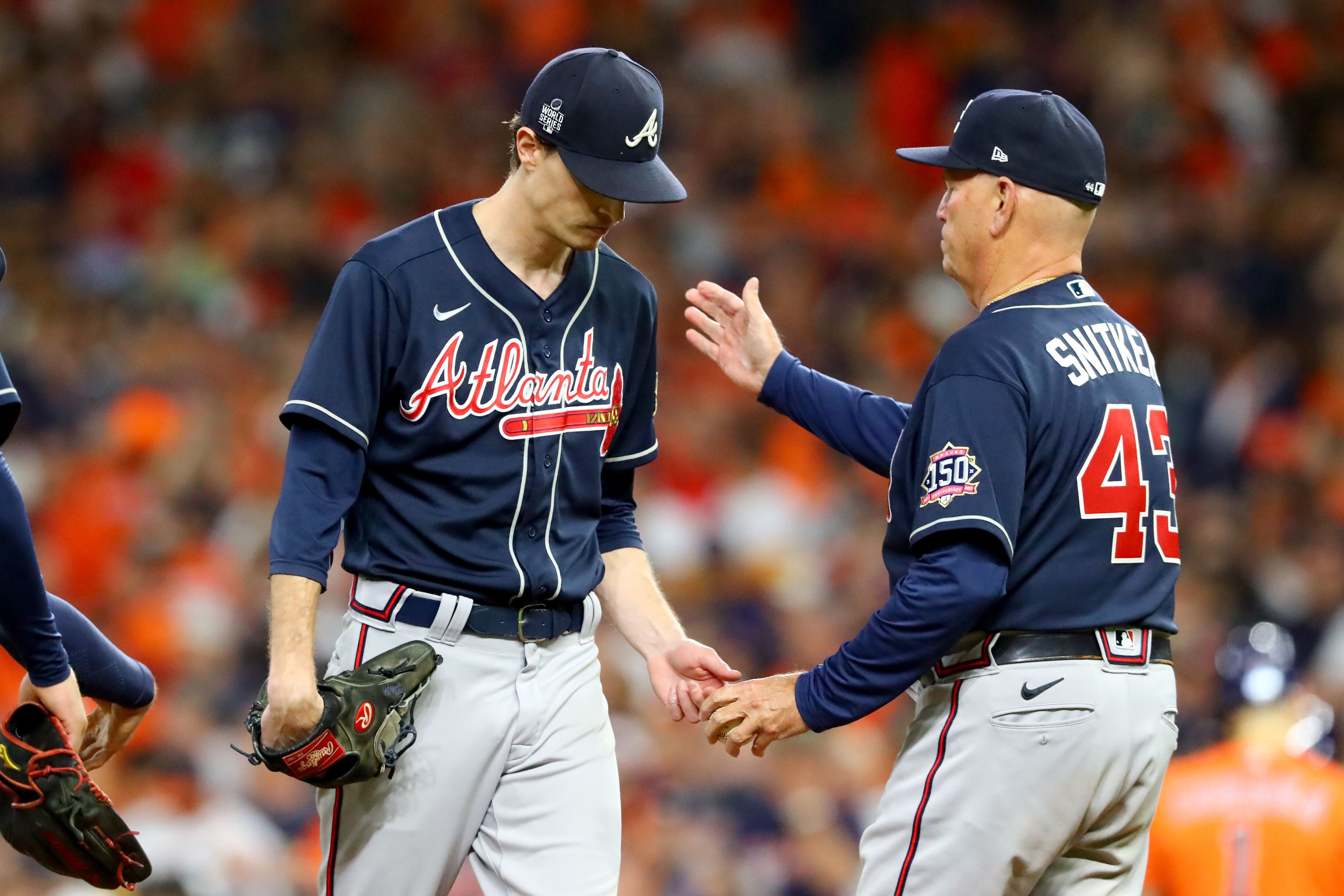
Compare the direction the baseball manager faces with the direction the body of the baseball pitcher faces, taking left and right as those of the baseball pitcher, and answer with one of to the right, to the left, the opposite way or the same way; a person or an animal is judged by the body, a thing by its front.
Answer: the opposite way

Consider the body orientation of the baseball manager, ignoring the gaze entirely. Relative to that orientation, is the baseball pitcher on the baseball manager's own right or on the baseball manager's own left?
on the baseball manager's own left

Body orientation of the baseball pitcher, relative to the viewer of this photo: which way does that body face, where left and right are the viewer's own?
facing the viewer and to the right of the viewer

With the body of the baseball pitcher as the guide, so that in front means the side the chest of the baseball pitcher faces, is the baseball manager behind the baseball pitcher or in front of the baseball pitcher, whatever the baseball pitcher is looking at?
in front

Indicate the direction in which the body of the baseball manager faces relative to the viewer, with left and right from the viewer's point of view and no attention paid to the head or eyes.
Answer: facing away from the viewer and to the left of the viewer
